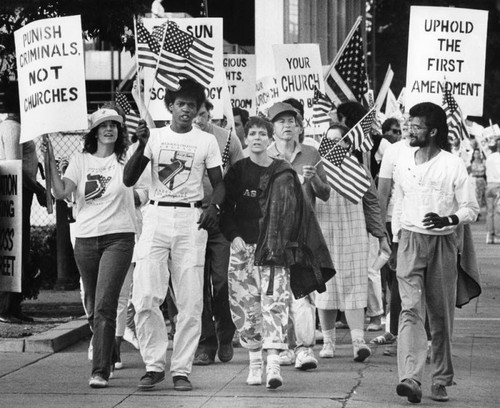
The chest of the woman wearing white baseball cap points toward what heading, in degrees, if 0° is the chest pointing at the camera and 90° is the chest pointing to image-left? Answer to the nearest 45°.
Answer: approximately 0°
